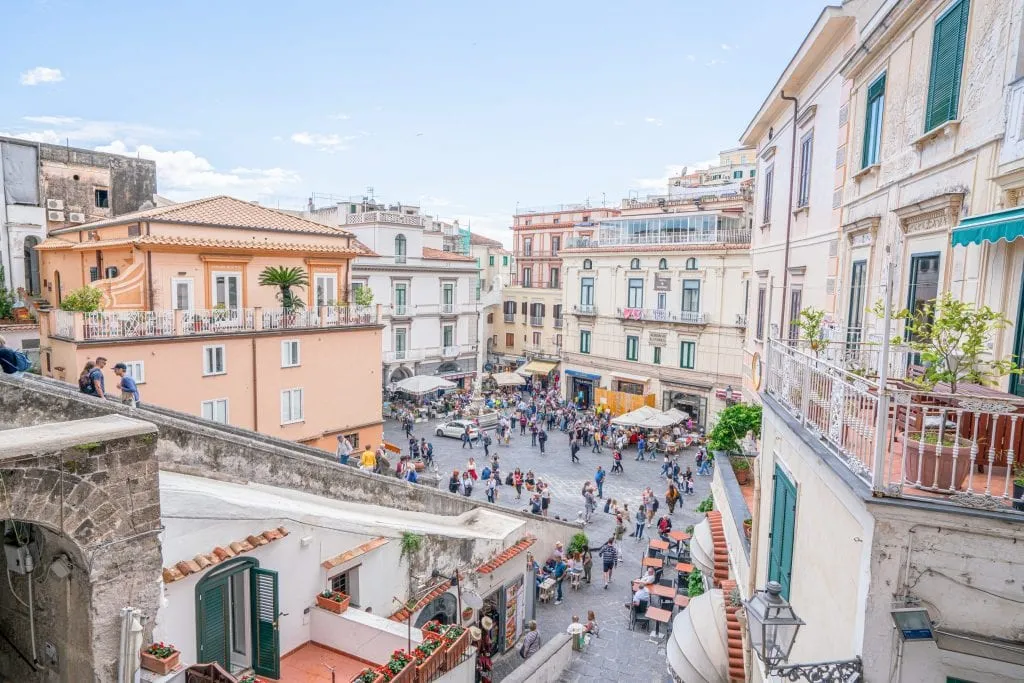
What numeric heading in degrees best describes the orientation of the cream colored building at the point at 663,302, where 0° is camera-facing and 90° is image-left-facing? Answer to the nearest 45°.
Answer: approximately 45°

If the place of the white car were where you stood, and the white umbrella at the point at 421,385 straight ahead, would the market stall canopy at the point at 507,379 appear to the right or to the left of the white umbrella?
right

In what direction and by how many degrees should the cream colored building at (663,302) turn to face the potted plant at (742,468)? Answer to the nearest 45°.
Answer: approximately 45° to its left

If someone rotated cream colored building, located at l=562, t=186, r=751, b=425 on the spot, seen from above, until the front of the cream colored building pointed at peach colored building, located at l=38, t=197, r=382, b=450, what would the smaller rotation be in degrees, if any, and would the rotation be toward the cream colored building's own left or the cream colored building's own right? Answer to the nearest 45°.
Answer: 0° — it already faces it
